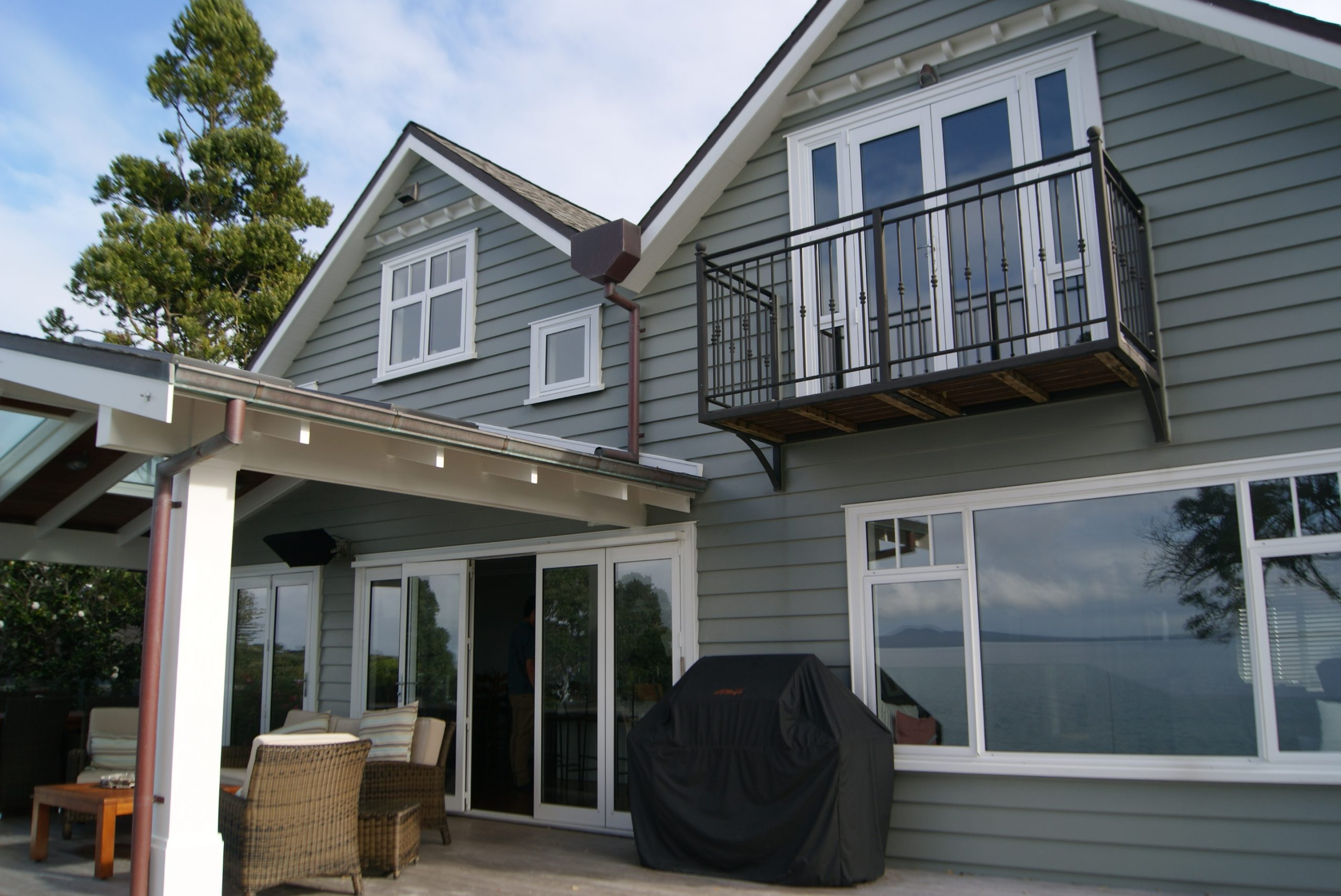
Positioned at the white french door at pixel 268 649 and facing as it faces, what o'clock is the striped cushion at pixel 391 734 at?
The striped cushion is roughly at 10 o'clock from the white french door.

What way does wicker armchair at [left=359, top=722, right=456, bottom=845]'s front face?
to the viewer's left

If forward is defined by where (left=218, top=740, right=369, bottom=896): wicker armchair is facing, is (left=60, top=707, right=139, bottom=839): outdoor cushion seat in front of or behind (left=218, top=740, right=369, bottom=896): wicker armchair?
in front

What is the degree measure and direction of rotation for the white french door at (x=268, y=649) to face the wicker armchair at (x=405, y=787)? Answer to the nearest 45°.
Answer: approximately 45° to its left

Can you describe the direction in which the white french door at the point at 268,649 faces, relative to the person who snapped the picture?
facing the viewer and to the left of the viewer

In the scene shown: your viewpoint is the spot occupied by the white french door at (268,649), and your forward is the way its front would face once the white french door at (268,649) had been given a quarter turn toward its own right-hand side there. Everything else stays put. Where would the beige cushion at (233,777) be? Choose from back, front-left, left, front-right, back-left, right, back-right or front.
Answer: back-left

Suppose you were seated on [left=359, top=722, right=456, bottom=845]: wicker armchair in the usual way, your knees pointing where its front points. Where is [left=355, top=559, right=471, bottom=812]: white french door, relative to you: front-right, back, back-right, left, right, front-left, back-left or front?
right

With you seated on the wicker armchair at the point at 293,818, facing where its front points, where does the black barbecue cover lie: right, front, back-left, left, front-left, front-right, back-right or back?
back-right

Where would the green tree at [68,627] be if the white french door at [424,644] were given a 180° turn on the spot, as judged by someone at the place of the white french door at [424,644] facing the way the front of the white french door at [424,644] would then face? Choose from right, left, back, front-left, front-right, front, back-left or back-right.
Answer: left

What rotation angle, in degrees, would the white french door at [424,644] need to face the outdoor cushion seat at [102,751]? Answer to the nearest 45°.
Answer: approximately 45° to its right

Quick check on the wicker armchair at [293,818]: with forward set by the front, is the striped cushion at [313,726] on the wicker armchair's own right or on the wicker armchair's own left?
on the wicker armchair's own right

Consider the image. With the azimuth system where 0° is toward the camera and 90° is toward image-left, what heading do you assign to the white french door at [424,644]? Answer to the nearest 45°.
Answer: approximately 45°
